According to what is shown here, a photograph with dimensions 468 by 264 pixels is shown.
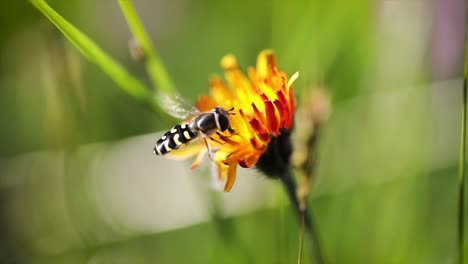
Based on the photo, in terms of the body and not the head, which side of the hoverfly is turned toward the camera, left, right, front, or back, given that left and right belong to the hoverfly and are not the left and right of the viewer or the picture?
right
